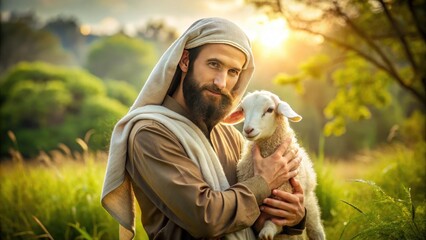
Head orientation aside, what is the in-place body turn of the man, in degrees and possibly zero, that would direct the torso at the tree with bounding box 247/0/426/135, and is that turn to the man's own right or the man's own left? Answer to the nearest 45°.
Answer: approximately 135° to the man's own left

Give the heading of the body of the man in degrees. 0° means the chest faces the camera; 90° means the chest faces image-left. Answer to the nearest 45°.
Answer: approximately 315°
